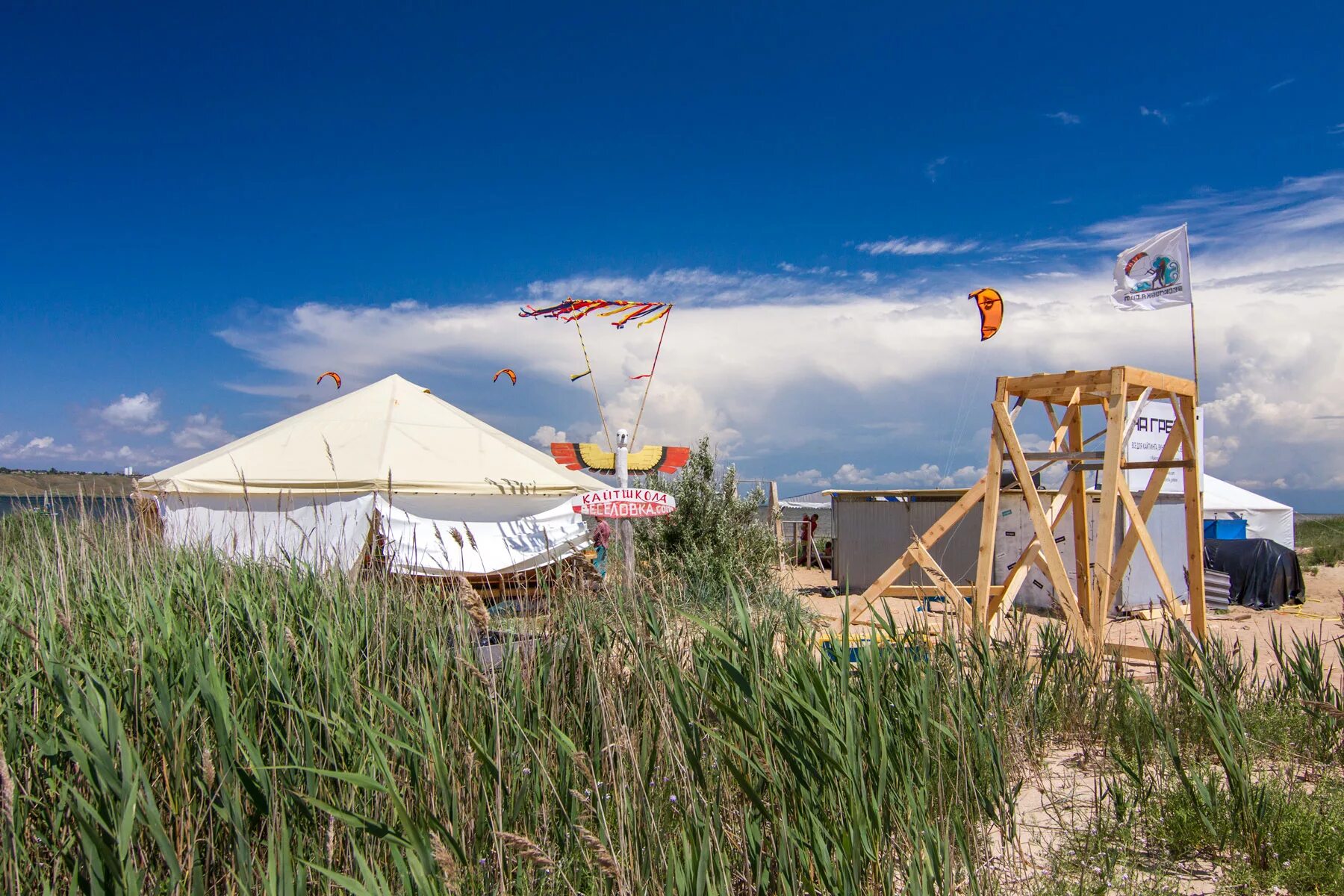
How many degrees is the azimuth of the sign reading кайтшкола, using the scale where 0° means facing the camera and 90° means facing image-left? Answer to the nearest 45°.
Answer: approximately 0°

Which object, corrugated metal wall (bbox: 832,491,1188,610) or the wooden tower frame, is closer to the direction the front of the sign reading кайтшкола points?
the wooden tower frame

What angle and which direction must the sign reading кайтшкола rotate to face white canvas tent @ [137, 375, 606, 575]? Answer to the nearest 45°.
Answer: approximately 135° to its right

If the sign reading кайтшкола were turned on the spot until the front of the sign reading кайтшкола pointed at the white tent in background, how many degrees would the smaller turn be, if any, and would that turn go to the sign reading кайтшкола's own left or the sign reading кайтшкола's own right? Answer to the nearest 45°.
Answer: approximately 135° to the sign reading кайтшкола's own left

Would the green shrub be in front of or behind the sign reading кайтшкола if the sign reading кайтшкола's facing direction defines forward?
behind

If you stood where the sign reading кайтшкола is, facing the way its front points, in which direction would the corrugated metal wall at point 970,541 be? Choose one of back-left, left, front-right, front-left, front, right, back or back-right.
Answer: back-left

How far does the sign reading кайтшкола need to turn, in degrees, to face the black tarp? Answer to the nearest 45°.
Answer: approximately 135° to its left
